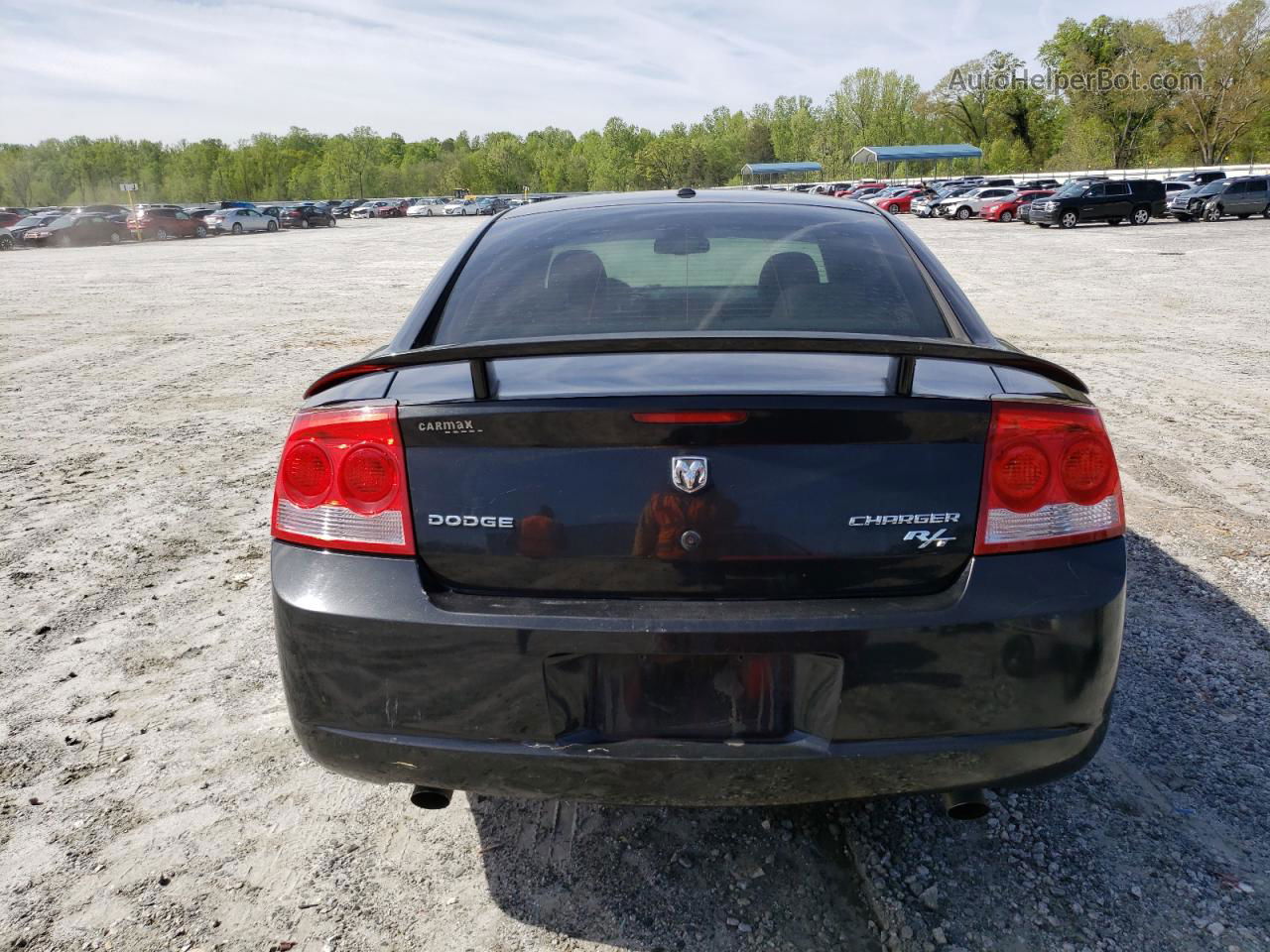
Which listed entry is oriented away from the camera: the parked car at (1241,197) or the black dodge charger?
the black dodge charger

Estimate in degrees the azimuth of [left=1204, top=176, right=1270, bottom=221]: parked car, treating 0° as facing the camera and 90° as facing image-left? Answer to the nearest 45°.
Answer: approximately 45°

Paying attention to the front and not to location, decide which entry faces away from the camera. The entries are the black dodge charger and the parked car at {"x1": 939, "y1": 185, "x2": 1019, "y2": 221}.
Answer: the black dodge charger

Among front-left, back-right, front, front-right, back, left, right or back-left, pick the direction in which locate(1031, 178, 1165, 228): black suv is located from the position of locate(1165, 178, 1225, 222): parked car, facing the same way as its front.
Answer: front

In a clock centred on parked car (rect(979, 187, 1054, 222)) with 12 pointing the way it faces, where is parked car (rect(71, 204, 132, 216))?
parked car (rect(71, 204, 132, 216)) is roughly at 1 o'clock from parked car (rect(979, 187, 1054, 222)).

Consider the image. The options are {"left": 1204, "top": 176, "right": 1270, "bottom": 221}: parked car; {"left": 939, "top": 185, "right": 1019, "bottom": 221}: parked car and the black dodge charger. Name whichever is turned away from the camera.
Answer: the black dodge charger

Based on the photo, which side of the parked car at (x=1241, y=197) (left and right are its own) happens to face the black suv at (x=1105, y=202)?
front

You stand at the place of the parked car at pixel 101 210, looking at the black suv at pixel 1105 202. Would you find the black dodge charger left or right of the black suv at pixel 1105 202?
right

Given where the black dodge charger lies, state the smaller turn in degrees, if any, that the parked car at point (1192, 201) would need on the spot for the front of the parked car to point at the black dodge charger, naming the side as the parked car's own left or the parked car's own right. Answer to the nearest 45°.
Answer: approximately 45° to the parked car's own left

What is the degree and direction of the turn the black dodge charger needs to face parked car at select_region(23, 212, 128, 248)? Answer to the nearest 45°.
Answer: approximately 45° to its left

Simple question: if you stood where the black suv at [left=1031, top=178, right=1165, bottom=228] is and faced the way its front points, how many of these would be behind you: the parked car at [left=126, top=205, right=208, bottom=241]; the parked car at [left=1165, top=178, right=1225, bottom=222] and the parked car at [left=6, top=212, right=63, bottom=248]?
1

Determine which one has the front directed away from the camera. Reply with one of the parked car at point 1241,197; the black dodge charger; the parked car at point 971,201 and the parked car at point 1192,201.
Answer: the black dodge charger

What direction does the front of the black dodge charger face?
away from the camera
